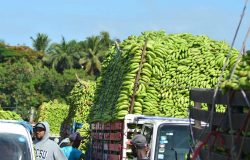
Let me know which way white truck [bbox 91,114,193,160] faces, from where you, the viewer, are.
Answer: facing the viewer and to the right of the viewer

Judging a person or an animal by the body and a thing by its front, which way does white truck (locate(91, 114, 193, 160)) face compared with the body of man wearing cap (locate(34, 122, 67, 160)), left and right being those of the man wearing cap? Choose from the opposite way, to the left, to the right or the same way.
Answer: to the left

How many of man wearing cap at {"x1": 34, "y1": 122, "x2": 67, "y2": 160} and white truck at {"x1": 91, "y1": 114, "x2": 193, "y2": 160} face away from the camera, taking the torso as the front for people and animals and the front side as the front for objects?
0

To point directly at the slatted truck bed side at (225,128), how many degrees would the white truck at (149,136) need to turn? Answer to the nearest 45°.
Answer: approximately 45° to its right

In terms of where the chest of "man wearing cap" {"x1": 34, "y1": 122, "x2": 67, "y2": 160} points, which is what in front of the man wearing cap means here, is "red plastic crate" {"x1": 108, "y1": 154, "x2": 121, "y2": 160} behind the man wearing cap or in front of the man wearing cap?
behind

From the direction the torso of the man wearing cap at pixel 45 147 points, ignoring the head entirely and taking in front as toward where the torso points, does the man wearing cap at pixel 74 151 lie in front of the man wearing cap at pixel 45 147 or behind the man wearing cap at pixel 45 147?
behind

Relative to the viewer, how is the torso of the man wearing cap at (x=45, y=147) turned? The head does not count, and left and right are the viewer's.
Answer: facing the viewer and to the left of the viewer

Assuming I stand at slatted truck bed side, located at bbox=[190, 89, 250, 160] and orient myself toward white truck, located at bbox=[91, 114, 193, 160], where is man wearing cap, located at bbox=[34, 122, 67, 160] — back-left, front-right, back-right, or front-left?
front-left

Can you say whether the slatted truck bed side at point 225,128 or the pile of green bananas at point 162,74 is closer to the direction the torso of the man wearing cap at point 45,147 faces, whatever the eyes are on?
the slatted truck bed side
